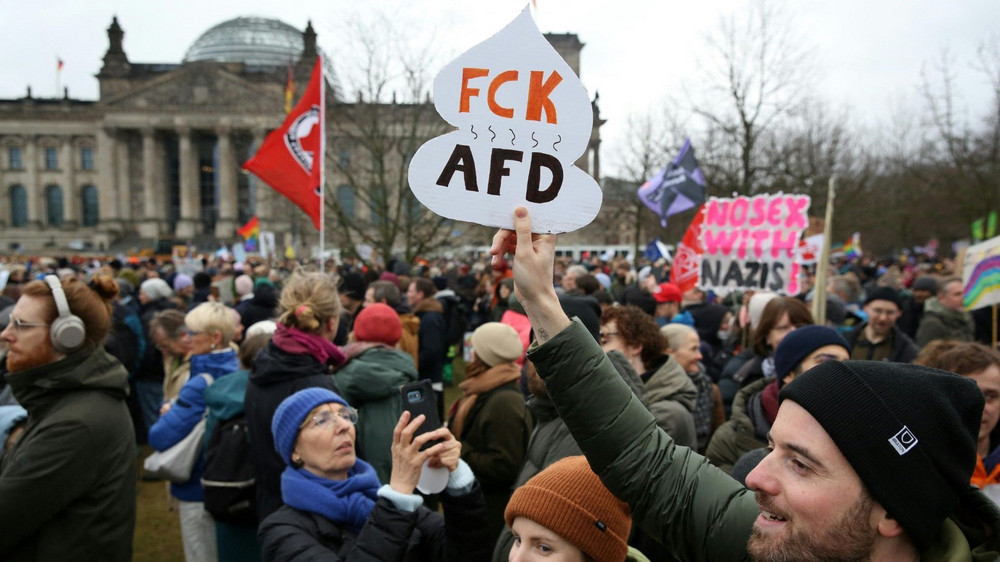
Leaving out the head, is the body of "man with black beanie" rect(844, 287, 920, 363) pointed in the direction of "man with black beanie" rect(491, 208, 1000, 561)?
yes

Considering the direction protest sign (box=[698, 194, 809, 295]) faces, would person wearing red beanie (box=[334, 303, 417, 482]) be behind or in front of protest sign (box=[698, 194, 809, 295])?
in front

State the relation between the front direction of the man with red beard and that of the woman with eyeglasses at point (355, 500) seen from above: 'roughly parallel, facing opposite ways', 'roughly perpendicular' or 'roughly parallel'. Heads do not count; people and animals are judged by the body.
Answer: roughly perpendicular

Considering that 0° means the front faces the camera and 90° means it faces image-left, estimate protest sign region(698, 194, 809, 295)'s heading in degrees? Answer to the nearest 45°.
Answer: approximately 0°

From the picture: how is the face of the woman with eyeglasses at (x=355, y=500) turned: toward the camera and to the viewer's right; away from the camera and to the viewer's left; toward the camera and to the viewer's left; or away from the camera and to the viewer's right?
toward the camera and to the viewer's right

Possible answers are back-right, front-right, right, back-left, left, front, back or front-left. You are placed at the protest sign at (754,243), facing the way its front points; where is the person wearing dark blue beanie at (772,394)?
front

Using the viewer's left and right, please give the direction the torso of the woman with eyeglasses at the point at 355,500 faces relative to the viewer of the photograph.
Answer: facing the viewer and to the right of the viewer

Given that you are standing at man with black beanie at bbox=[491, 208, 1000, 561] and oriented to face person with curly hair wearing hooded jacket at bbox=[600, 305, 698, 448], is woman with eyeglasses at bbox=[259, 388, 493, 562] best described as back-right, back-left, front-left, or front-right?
front-left

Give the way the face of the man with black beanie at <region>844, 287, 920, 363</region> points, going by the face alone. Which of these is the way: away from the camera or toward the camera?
toward the camera

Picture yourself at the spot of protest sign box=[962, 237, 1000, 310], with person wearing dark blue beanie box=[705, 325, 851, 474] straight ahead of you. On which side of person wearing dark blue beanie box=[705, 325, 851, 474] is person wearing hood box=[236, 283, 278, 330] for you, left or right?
right

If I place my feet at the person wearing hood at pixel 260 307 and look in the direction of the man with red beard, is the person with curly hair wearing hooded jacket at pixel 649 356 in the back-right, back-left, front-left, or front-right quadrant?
front-left
